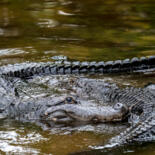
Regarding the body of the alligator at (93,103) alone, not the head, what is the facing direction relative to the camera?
to the viewer's right
